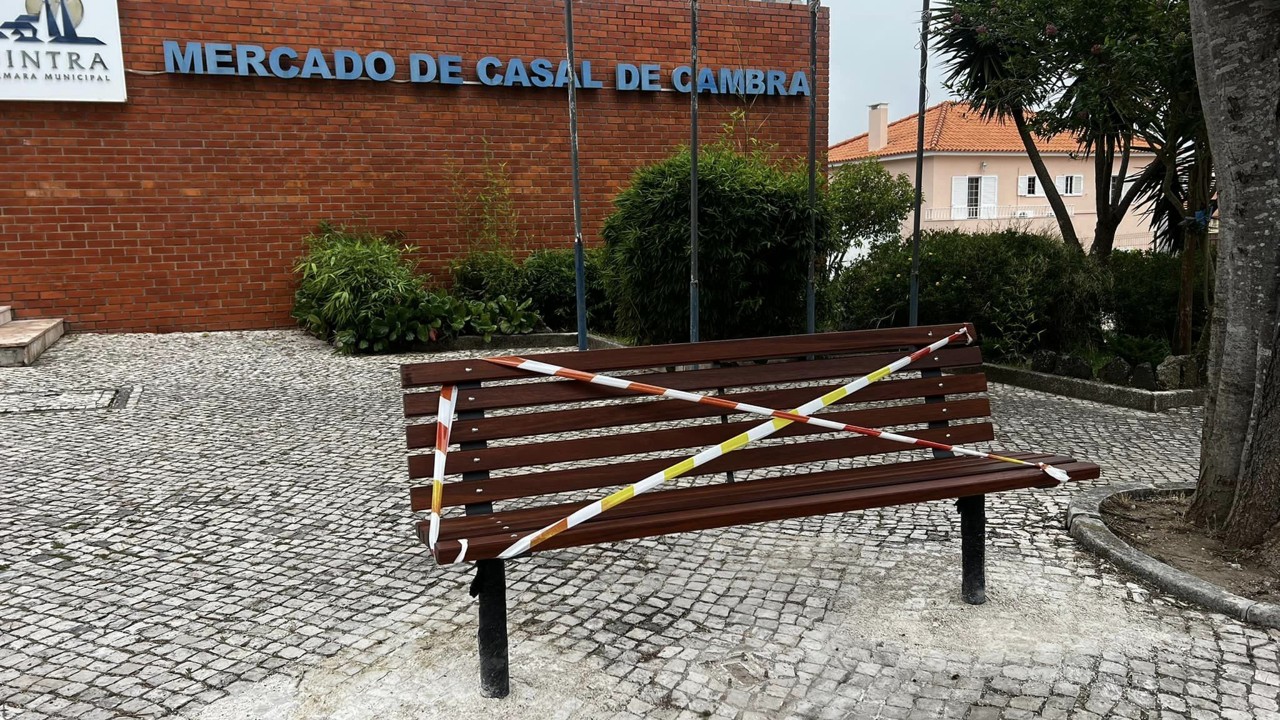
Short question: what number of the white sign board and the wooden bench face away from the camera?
0

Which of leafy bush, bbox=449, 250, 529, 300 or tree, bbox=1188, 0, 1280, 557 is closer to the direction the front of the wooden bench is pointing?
the tree

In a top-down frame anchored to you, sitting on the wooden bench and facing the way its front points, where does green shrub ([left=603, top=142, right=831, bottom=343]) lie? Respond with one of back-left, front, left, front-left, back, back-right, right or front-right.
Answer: back-left

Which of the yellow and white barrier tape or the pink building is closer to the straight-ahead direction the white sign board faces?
the yellow and white barrier tape

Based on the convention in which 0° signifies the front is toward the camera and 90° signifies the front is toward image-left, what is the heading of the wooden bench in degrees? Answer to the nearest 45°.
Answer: approximately 315°

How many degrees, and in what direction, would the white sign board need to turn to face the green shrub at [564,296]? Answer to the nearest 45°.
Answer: approximately 45° to its left

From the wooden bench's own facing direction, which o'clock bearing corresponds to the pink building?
The pink building is roughly at 8 o'clock from the wooden bench.

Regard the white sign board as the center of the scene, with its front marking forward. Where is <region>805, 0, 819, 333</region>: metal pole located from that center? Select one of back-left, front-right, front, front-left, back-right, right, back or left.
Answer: front-left

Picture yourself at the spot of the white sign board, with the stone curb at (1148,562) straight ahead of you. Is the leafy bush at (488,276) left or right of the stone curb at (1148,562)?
left

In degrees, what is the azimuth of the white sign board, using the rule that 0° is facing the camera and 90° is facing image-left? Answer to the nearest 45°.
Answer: approximately 0°
